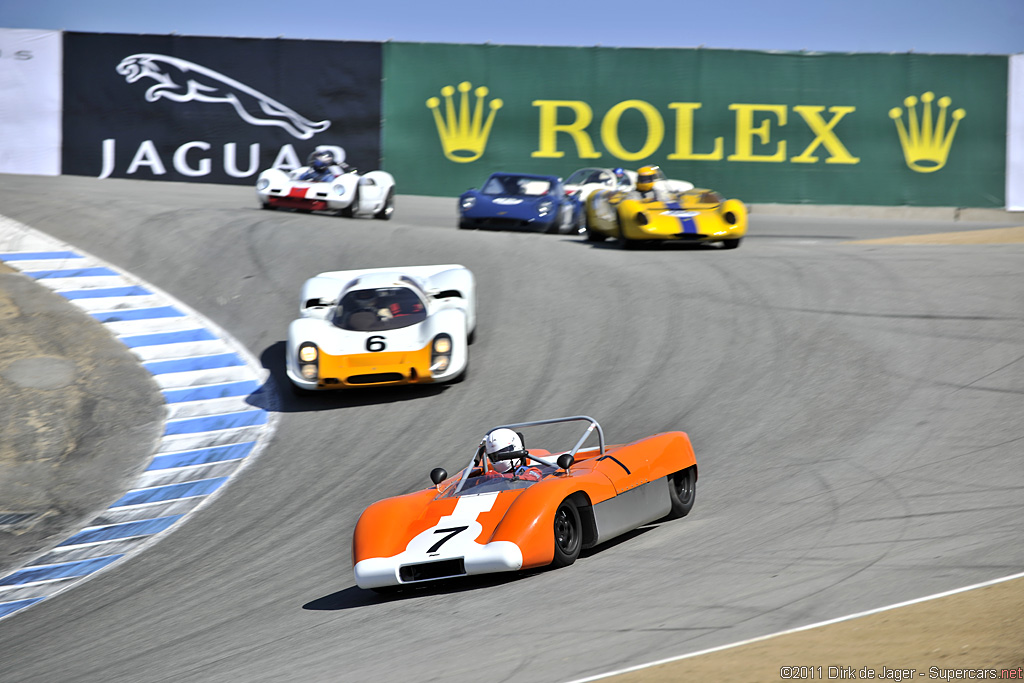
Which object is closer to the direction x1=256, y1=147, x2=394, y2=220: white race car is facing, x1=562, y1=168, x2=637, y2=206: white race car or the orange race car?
the orange race car

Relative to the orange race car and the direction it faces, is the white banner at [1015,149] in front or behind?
behind

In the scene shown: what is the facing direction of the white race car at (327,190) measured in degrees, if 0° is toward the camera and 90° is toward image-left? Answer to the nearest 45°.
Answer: approximately 45°

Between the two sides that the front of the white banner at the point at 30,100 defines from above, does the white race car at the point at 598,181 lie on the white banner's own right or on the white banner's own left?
on the white banner's own left

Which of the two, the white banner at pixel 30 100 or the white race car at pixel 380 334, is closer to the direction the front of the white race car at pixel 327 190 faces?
the white race car

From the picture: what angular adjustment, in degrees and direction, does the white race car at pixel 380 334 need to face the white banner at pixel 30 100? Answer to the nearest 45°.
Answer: approximately 135° to its right

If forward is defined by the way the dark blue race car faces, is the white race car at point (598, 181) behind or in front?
behind

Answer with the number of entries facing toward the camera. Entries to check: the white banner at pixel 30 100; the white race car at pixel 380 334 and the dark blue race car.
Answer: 3

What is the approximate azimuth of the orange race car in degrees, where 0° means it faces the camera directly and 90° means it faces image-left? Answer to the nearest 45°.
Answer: approximately 45°

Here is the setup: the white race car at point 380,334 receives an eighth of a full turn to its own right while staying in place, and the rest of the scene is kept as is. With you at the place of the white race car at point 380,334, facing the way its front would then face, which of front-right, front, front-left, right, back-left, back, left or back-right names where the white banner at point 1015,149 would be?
back

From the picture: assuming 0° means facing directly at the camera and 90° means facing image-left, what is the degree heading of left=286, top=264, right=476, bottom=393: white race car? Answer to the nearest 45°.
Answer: approximately 0°

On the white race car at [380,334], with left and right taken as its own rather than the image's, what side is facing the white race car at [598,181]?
back
